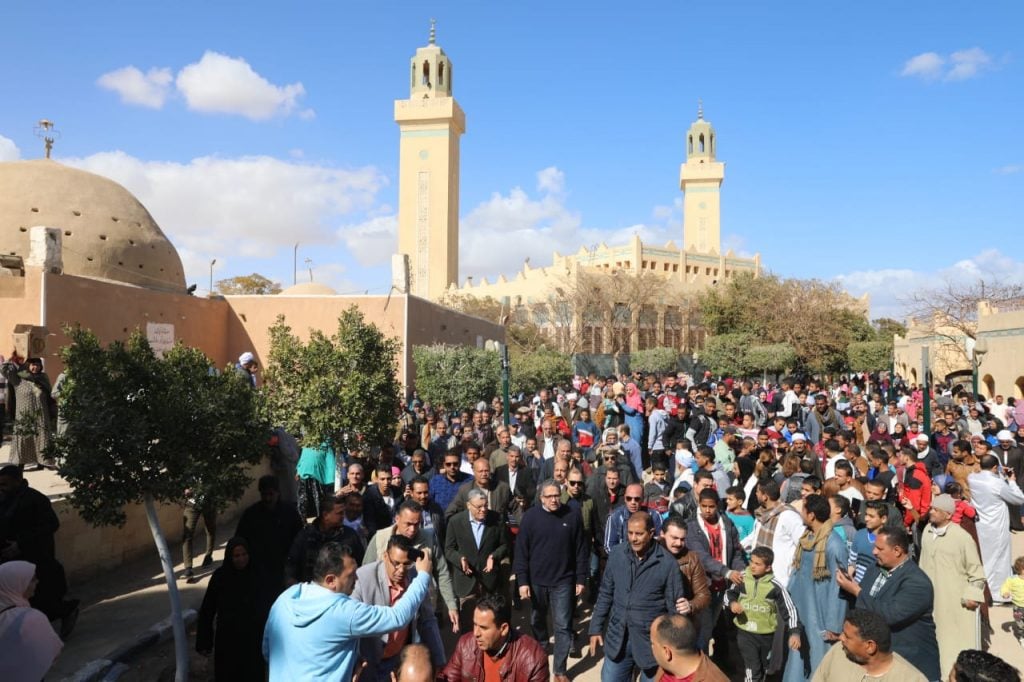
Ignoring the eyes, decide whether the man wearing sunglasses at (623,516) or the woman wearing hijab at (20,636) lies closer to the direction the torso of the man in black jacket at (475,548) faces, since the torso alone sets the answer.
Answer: the woman wearing hijab

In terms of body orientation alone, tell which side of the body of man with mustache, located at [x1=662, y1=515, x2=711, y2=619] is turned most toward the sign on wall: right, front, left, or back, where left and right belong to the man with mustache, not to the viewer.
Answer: right

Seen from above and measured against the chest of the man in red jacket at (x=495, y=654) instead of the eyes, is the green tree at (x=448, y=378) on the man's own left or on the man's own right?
on the man's own right

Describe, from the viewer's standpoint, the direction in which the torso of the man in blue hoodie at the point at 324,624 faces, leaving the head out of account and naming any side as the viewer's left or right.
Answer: facing away from the viewer and to the right of the viewer

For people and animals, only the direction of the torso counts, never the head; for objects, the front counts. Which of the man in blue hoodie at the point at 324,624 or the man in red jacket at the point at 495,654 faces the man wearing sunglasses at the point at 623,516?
the man in blue hoodie

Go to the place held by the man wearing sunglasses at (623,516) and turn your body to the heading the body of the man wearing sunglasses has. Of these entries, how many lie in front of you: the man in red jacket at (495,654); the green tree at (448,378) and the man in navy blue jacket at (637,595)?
2

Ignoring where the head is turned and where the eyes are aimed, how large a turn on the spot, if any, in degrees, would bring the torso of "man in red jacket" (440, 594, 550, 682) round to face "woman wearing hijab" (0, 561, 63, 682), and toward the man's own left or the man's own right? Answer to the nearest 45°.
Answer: approximately 45° to the man's own right

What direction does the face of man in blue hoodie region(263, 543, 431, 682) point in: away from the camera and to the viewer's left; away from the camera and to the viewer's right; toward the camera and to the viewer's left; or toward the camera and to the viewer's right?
away from the camera and to the viewer's right

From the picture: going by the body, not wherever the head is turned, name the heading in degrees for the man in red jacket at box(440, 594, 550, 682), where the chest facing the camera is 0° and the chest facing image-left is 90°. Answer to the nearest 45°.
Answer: approximately 45°

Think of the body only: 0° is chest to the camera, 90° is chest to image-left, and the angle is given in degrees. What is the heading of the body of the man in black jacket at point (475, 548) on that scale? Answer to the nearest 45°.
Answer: approximately 0°

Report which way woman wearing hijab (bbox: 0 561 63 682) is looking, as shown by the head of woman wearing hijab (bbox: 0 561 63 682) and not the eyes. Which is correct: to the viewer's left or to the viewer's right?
to the viewer's right
